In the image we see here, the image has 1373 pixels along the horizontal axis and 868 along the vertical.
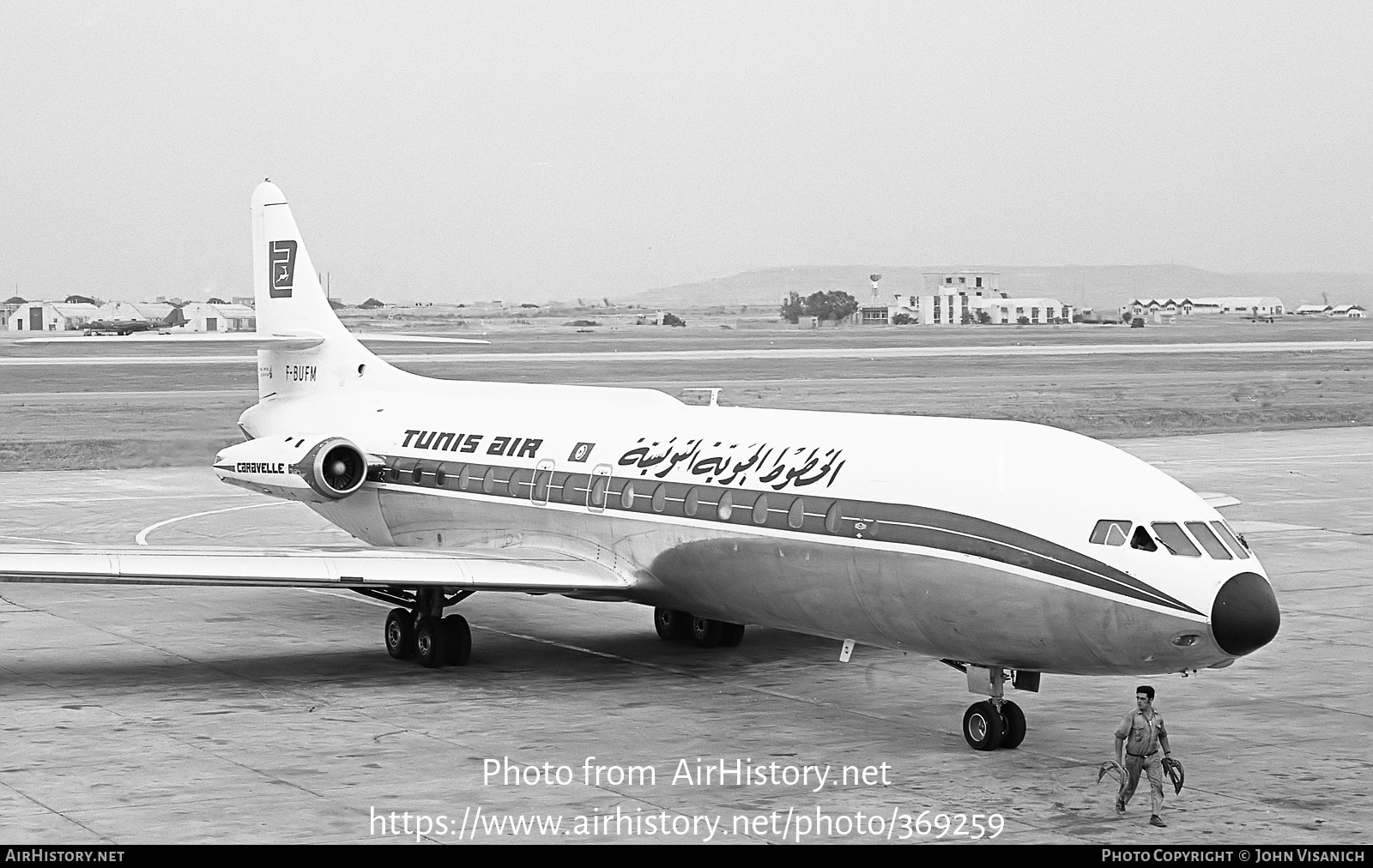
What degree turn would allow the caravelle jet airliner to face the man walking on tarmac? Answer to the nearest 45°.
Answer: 0° — it already faces them

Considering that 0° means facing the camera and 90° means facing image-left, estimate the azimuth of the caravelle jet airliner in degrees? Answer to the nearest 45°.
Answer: approximately 315°
